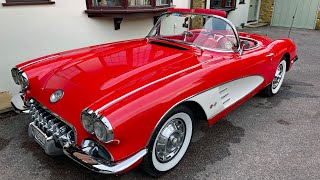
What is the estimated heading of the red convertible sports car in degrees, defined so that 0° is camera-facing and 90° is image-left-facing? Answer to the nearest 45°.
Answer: approximately 45°
